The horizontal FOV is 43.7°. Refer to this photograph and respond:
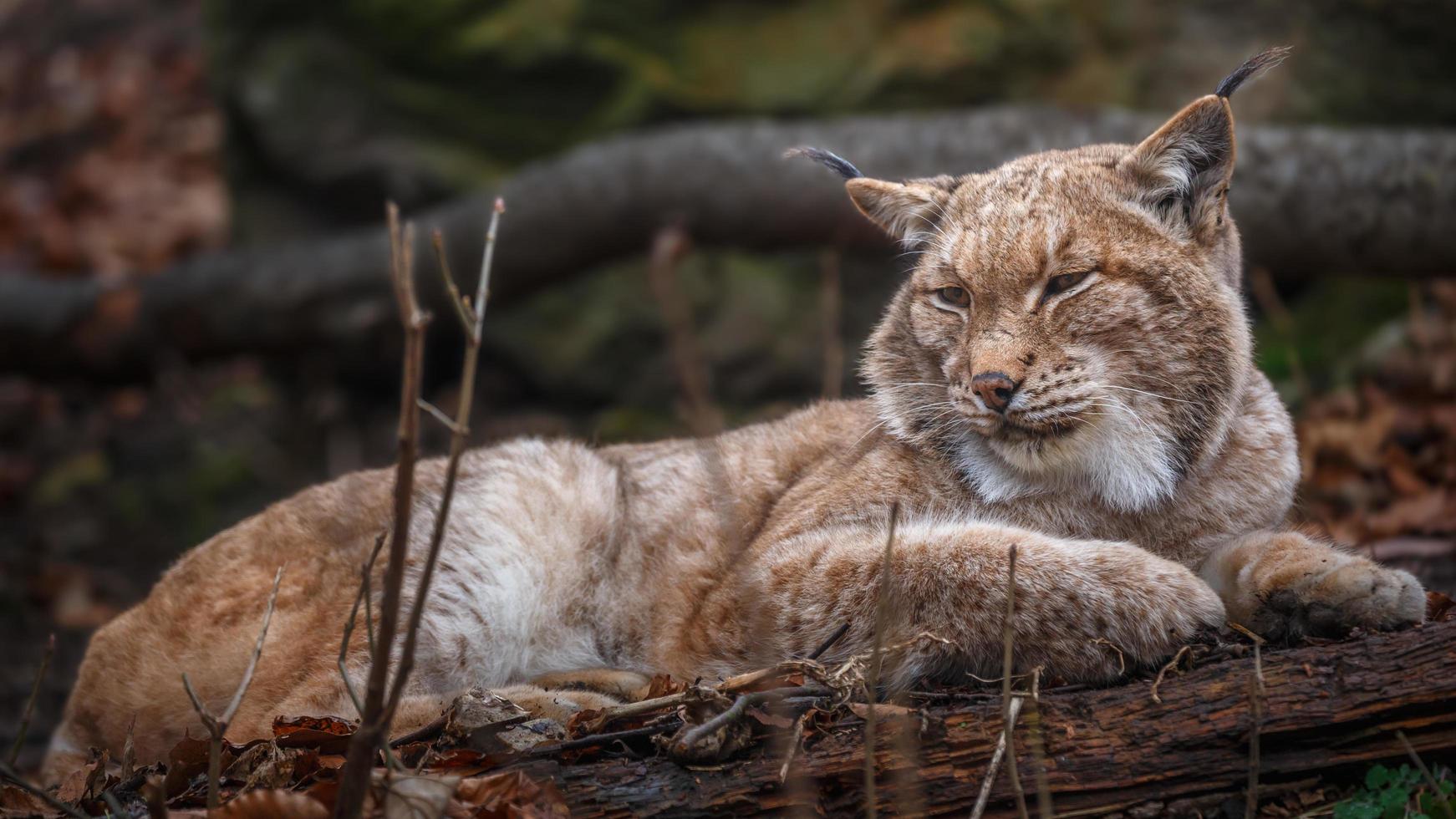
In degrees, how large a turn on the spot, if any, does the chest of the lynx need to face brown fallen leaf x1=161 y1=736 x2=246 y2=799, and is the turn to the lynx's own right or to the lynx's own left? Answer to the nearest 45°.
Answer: approximately 180°

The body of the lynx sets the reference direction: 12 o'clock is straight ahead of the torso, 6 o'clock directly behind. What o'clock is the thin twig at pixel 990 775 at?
The thin twig is roughly at 3 o'clock from the lynx.

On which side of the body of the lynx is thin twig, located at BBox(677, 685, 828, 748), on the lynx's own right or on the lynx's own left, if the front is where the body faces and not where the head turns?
on the lynx's own right

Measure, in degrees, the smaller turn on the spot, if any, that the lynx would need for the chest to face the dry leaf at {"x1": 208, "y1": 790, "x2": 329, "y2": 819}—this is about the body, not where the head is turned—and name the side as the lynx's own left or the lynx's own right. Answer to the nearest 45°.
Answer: approximately 135° to the lynx's own right

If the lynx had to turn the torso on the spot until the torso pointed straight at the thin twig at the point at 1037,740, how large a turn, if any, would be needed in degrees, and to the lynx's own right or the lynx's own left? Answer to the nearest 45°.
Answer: approximately 90° to the lynx's own right

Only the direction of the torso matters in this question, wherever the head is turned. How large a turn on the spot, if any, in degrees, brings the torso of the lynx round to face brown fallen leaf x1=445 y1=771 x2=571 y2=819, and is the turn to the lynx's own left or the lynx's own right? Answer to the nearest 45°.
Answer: approximately 135° to the lynx's own right

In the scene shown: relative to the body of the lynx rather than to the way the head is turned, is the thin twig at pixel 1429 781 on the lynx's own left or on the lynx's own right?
on the lynx's own right

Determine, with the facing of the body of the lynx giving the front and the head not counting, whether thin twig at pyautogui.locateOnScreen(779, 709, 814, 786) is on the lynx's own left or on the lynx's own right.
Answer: on the lynx's own right

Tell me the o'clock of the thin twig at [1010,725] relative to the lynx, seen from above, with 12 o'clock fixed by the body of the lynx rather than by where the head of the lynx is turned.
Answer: The thin twig is roughly at 3 o'clock from the lynx.

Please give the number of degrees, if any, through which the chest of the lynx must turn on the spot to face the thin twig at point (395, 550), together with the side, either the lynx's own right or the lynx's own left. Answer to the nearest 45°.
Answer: approximately 135° to the lynx's own right

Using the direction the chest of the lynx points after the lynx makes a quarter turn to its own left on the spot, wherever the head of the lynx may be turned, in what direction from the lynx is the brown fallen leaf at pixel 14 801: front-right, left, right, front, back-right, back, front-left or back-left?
left

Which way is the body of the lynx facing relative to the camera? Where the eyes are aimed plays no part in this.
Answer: to the viewer's right
